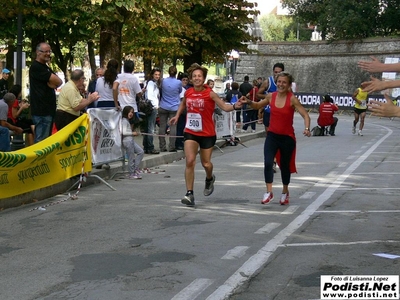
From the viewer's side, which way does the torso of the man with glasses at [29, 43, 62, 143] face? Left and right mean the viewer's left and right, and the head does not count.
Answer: facing to the right of the viewer

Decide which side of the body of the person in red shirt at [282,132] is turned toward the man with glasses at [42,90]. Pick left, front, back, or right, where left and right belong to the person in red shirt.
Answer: right

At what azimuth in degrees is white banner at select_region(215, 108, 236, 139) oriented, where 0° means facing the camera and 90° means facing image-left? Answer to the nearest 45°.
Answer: approximately 315°

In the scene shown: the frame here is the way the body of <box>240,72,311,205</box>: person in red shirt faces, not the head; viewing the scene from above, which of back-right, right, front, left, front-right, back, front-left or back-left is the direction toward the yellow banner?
right

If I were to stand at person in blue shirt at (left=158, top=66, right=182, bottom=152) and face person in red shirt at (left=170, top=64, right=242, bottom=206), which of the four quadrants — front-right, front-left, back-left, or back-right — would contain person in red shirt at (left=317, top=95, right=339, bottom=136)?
back-left

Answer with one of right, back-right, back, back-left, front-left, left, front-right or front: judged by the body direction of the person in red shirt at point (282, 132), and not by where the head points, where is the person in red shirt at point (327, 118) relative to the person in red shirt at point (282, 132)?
back

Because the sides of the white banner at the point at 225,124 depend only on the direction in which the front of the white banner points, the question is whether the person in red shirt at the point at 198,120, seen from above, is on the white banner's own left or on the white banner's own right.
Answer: on the white banner's own right
